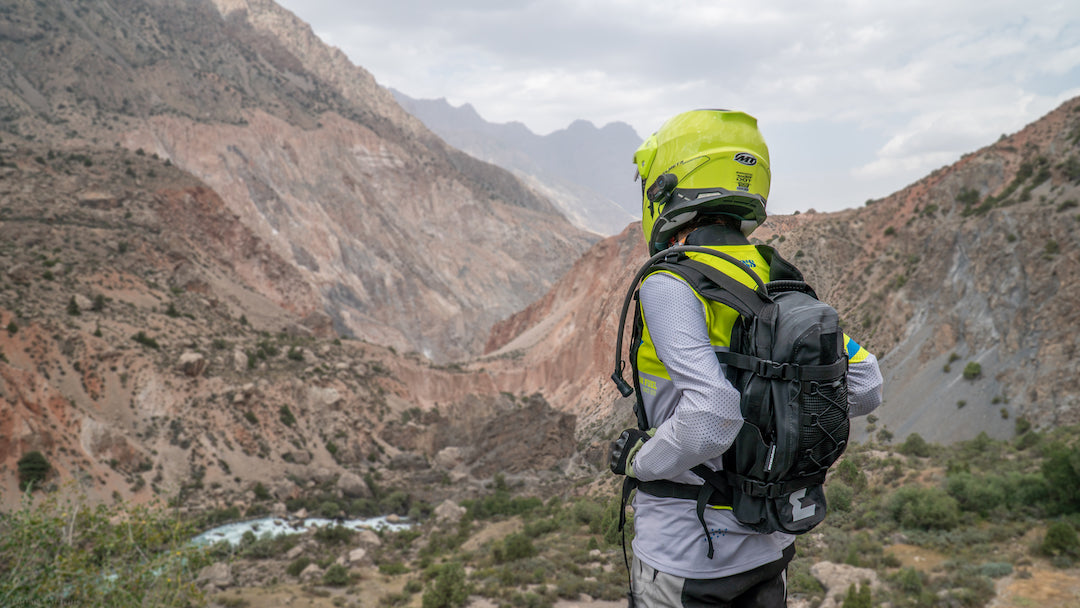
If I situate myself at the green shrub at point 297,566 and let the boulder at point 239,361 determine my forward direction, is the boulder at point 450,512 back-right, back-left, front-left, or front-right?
front-right

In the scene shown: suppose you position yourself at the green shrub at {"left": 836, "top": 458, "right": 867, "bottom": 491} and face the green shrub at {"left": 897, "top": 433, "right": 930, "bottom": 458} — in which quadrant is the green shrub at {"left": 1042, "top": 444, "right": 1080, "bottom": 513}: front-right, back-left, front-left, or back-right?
front-right

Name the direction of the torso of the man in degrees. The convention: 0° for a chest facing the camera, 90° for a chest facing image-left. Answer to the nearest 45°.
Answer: approximately 135°

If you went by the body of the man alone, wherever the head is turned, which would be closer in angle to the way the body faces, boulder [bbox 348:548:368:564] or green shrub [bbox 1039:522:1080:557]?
the boulder

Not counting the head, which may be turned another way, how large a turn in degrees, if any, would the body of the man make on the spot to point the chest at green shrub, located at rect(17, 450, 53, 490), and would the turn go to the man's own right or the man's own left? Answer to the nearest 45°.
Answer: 0° — they already face it

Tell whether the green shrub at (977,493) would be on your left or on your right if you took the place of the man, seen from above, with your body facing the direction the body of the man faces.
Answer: on your right

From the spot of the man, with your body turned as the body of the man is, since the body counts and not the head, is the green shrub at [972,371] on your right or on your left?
on your right

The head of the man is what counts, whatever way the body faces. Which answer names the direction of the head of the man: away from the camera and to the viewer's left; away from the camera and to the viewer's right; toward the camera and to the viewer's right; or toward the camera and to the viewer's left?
away from the camera and to the viewer's left

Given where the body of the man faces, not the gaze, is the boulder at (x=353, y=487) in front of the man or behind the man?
in front

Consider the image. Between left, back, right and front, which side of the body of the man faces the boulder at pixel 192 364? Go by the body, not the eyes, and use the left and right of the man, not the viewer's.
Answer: front

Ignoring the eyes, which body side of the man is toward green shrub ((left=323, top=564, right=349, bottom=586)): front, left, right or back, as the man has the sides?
front

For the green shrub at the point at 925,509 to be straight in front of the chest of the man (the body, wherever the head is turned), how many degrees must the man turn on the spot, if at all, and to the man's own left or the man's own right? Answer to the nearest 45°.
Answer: approximately 45° to the man's own right
